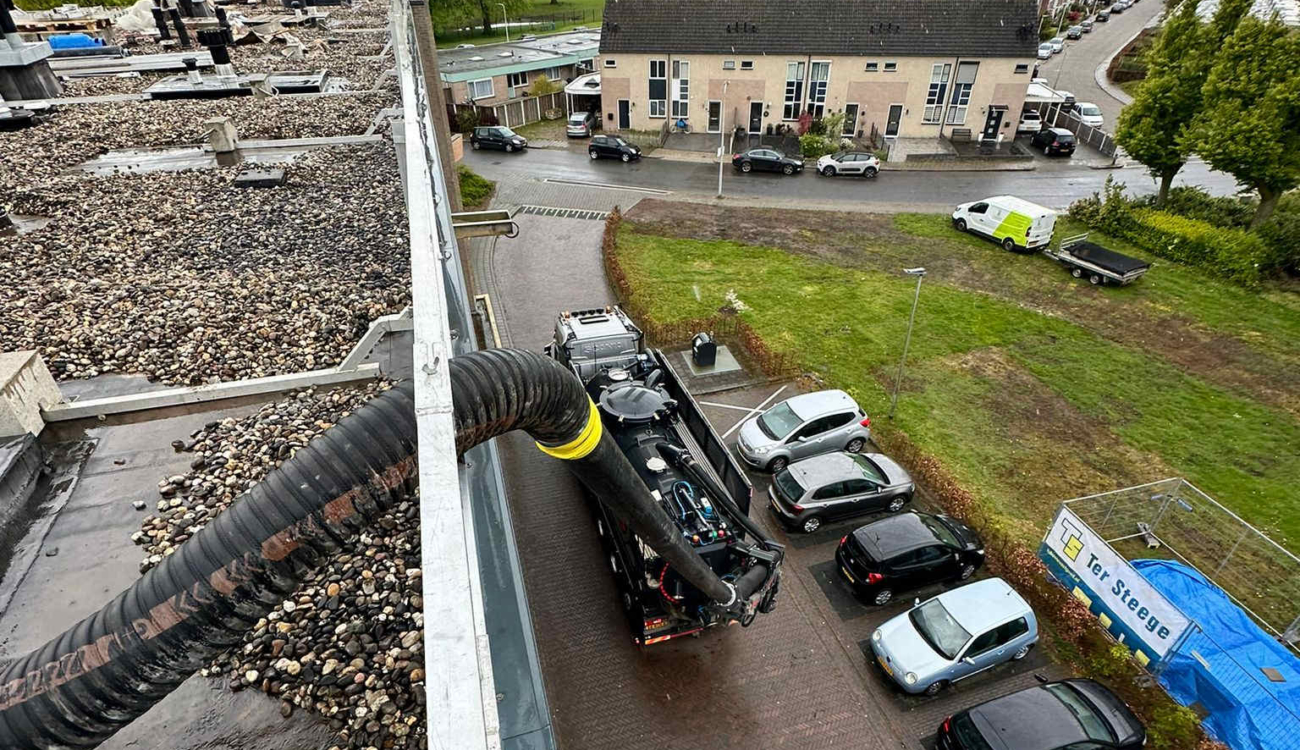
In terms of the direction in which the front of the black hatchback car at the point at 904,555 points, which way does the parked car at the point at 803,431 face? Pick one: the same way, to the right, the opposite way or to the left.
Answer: the opposite way

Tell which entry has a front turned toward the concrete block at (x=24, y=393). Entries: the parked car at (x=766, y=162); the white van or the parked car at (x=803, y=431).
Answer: the parked car at (x=803, y=431)

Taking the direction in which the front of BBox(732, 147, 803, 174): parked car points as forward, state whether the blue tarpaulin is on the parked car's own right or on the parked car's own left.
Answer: on the parked car's own right

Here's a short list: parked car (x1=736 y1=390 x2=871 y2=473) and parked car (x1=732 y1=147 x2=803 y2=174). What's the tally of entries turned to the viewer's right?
1

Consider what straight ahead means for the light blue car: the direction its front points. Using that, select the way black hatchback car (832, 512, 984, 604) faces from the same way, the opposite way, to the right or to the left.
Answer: the opposite way

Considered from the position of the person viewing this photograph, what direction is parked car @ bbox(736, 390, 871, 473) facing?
facing the viewer and to the left of the viewer

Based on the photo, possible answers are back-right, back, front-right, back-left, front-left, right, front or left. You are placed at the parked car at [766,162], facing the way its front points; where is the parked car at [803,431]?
right

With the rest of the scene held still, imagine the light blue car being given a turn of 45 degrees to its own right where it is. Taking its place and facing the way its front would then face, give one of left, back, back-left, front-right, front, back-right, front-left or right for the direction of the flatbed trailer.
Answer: right

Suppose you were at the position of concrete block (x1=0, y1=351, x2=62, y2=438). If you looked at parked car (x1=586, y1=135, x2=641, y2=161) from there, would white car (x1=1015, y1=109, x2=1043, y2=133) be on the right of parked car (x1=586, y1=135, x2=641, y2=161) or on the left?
right

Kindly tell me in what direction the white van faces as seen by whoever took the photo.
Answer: facing away from the viewer and to the left of the viewer

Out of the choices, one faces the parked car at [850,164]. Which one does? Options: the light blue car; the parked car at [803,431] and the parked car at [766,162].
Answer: the parked car at [766,162]

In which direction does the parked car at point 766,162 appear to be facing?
to the viewer's right

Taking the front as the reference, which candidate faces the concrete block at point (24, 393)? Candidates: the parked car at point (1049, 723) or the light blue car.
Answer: the light blue car

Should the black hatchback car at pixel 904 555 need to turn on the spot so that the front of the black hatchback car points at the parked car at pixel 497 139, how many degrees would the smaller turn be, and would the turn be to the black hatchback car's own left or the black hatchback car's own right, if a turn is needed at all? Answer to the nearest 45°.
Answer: approximately 90° to the black hatchback car's own left
